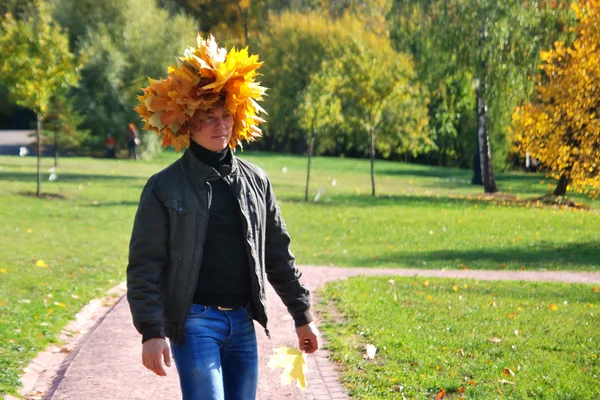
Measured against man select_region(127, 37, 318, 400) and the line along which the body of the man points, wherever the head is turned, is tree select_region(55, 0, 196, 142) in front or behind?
behind

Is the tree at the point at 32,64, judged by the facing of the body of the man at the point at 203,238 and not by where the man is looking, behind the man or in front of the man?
behind

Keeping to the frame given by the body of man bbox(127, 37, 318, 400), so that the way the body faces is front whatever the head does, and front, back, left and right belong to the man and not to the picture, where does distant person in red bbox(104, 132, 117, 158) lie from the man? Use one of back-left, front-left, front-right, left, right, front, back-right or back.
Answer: back-left

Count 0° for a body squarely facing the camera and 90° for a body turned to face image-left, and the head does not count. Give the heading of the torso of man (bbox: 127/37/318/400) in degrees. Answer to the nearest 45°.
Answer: approximately 315°

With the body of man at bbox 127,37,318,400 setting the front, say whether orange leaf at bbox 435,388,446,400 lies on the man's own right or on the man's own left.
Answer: on the man's own left
